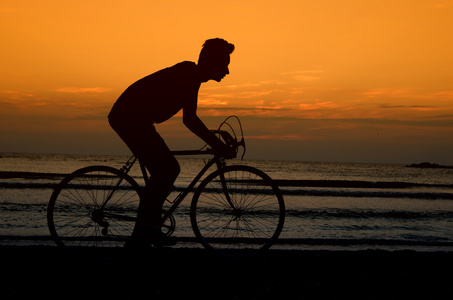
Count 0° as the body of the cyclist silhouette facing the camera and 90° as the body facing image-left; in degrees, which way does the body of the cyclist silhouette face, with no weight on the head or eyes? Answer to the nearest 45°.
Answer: approximately 270°
